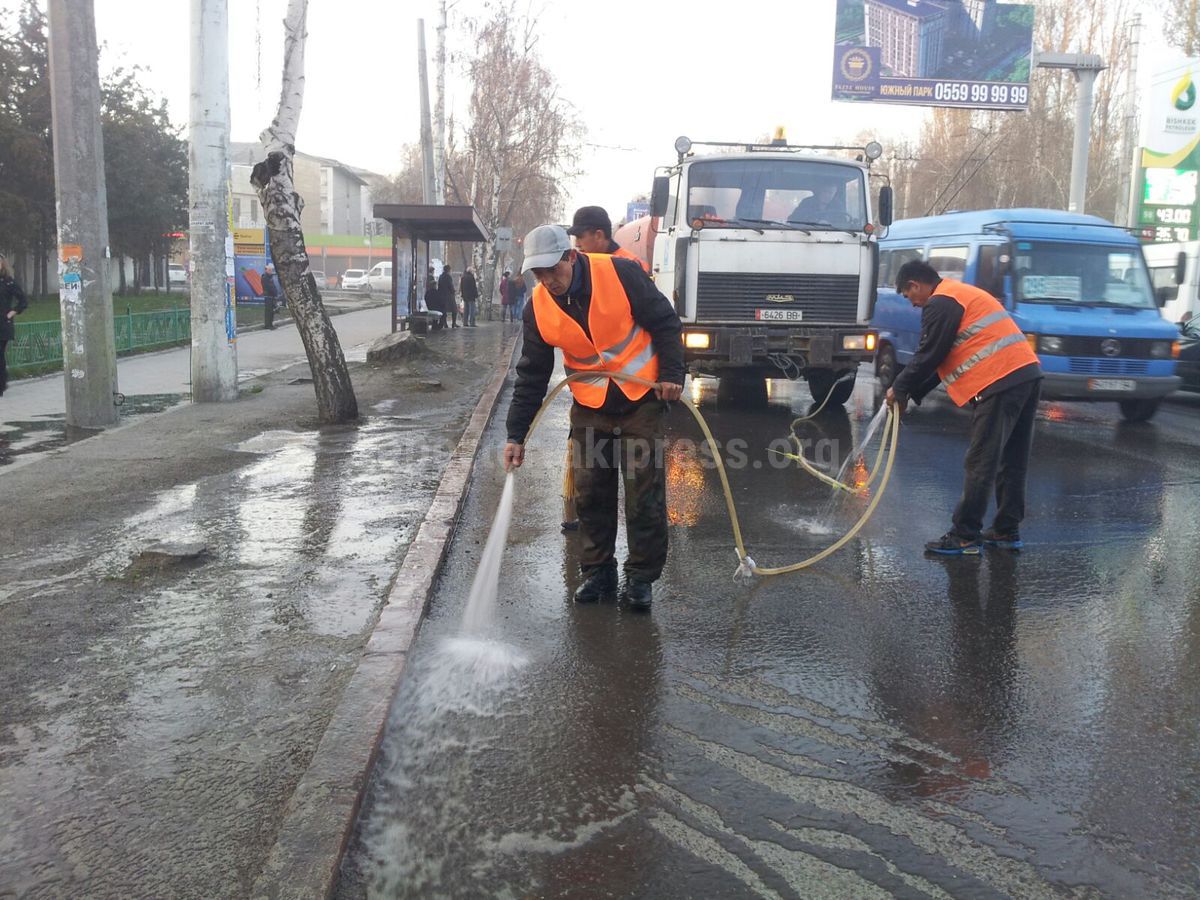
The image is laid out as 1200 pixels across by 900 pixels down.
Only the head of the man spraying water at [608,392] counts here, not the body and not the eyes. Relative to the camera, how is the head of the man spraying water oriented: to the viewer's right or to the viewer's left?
to the viewer's left

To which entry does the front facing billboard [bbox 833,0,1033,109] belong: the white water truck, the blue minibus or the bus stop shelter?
the bus stop shelter

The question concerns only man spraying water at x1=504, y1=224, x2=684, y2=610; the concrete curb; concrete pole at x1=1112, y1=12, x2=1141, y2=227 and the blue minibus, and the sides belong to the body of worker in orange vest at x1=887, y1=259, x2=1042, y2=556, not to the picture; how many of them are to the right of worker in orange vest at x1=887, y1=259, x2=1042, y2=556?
2

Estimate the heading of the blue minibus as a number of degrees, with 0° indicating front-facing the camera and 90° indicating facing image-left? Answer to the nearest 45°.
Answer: approximately 315°

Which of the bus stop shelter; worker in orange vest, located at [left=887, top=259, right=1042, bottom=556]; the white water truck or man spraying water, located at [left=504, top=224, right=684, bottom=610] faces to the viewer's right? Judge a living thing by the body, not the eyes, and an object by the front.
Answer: the bus stop shelter

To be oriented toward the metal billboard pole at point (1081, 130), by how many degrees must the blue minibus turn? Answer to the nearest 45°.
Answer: approximately 135° to its left

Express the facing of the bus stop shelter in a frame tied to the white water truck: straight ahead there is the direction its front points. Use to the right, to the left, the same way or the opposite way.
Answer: to the left

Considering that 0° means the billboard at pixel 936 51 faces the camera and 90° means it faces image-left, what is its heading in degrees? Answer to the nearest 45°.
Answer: approximately 0°

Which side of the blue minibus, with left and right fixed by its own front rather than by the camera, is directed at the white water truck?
right

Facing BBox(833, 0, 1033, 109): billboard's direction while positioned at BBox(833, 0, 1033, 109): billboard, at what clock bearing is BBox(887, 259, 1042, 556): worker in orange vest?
The worker in orange vest is roughly at 12 o'clock from the billboard.

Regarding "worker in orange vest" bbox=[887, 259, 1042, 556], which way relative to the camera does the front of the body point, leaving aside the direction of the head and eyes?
to the viewer's left

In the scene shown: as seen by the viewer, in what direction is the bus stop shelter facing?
to the viewer's right

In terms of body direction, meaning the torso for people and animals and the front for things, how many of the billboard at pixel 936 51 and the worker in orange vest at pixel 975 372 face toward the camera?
1
